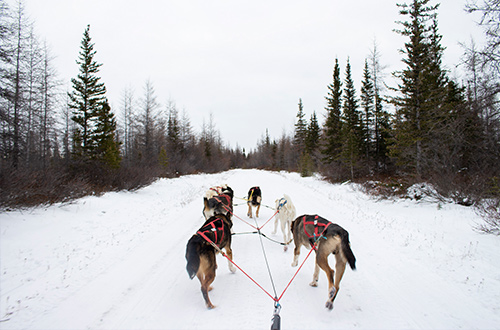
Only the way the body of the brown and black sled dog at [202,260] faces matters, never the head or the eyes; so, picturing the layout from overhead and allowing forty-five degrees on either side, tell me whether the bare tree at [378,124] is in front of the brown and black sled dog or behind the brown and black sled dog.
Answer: in front

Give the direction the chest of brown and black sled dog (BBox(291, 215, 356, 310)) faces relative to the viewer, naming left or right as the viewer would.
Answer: facing away from the viewer and to the left of the viewer

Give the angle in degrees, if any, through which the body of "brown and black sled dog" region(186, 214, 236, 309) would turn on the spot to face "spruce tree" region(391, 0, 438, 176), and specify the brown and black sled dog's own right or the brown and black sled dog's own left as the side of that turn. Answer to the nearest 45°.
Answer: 0° — it already faces it

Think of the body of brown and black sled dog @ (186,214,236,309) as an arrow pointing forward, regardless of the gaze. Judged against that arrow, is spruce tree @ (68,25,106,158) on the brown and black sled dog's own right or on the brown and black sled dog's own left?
on the brown and black sled dog's own left

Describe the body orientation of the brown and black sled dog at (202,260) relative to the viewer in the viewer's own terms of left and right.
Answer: facing away from the viewer and to the right of the viewer

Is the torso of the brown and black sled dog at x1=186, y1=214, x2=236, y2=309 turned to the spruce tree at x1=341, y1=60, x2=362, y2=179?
yes

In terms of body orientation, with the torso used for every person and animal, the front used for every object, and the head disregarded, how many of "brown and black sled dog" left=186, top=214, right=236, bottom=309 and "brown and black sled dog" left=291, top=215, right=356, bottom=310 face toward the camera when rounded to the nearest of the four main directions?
0

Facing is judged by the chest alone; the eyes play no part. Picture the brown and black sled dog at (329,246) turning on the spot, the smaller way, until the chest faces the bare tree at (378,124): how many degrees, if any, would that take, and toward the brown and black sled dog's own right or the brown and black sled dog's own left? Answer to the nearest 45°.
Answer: approximately 45° to the brown and black sled dog's own right

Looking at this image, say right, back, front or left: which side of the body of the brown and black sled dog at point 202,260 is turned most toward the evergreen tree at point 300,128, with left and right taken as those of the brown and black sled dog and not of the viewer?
front

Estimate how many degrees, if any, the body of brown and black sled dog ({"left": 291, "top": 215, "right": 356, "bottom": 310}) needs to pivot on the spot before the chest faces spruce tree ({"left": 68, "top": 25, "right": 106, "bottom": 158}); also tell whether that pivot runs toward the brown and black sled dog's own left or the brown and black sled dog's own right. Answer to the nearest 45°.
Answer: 0° — it already faces it
